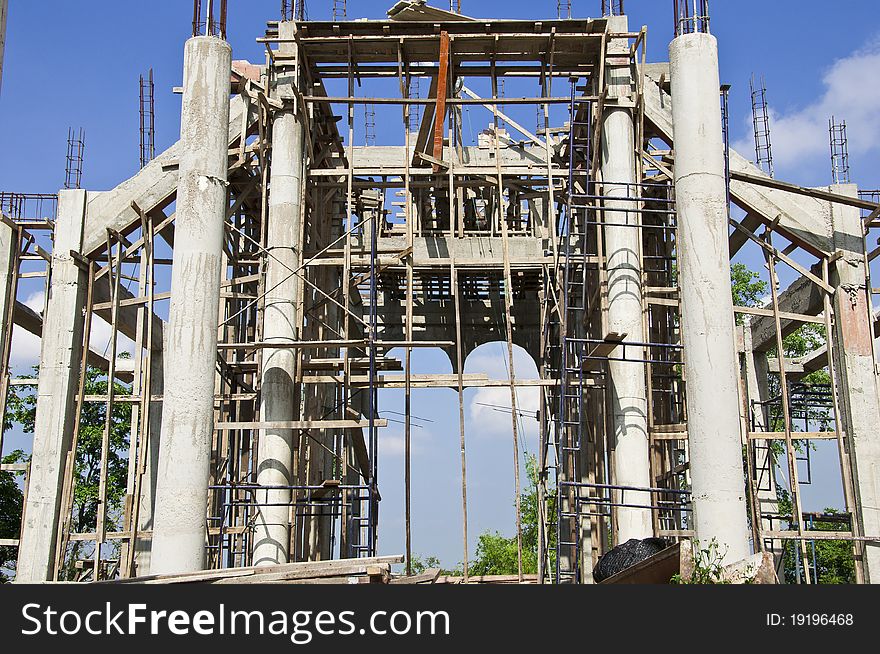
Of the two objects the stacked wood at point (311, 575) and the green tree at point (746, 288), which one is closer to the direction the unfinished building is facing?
the stacked wood

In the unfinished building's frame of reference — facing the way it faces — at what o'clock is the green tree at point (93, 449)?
The green tree is roughly at 5 o'clock from the unfinished building.

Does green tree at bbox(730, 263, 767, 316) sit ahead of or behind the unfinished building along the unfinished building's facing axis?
behind

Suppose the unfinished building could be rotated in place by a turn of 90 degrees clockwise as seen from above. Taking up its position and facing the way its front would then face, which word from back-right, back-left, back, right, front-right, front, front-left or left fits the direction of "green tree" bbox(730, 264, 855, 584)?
back-right

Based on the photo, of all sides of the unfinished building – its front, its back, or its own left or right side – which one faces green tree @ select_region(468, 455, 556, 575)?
back

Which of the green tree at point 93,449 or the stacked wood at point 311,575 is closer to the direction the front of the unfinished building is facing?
the stacked wood

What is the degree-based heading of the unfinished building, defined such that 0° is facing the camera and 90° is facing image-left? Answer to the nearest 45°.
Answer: approximately 0°
